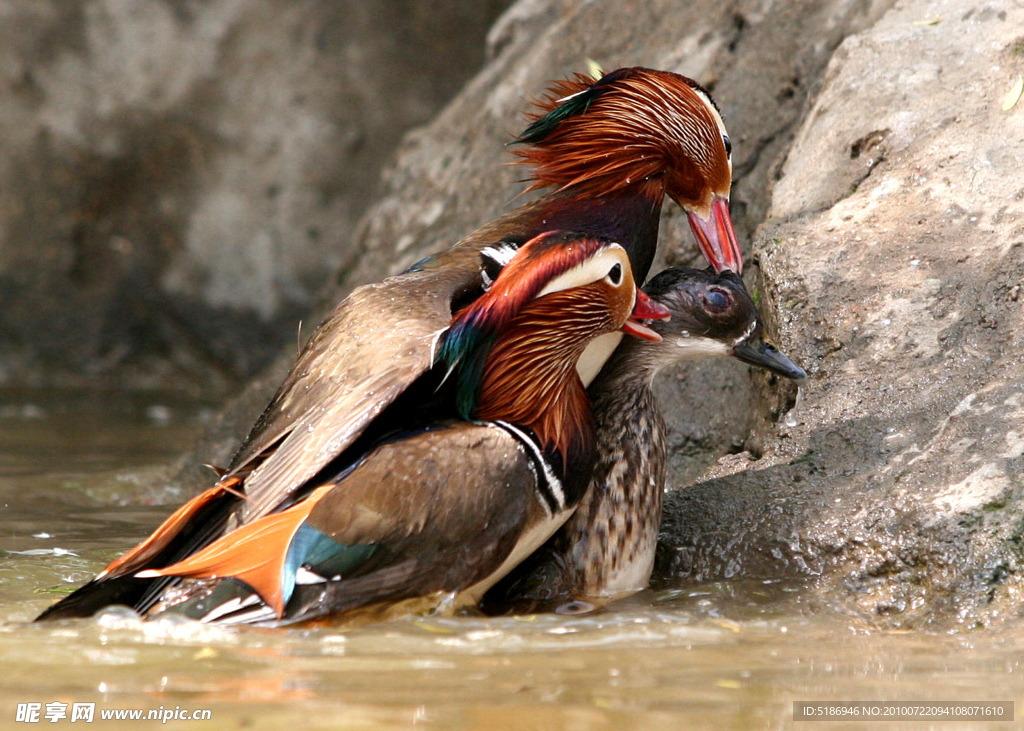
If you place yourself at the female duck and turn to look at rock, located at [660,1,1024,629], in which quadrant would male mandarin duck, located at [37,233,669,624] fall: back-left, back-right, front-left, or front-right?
back-right

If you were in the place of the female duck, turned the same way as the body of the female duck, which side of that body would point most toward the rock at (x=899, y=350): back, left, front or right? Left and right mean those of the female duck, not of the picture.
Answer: front

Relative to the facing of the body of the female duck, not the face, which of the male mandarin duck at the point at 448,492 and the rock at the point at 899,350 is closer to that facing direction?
the rock

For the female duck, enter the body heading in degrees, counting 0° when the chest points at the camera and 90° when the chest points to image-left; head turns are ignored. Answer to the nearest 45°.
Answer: approximately 270°

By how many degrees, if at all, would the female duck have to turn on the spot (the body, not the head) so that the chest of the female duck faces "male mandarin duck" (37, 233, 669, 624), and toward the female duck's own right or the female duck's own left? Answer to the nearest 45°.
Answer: approximately 135° to the female duck's own right
